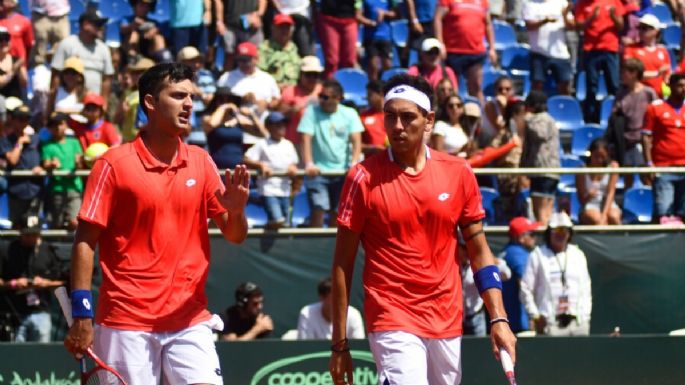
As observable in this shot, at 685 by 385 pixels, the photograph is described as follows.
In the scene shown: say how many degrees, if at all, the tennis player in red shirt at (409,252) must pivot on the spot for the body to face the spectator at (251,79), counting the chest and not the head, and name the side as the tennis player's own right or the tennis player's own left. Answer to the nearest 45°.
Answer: approximately 180°

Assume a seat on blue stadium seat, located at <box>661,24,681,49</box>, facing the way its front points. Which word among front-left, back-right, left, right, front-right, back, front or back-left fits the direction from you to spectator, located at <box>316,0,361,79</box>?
front-right

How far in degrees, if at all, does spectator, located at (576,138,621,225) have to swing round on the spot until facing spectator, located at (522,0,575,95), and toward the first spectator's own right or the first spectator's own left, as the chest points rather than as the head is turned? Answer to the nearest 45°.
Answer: approximately 180°

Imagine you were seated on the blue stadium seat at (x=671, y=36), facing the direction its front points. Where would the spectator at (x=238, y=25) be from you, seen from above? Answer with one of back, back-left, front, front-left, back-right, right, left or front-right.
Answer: front-right

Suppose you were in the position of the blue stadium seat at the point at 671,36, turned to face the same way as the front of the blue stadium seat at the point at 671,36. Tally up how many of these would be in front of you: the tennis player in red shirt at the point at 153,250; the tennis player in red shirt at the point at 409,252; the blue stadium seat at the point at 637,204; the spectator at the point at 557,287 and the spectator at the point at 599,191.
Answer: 5

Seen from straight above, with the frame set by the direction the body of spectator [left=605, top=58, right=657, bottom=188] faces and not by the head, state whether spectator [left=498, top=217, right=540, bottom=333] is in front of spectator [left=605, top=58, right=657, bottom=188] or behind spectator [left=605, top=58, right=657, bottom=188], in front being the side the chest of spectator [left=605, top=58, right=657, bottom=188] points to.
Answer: in front
